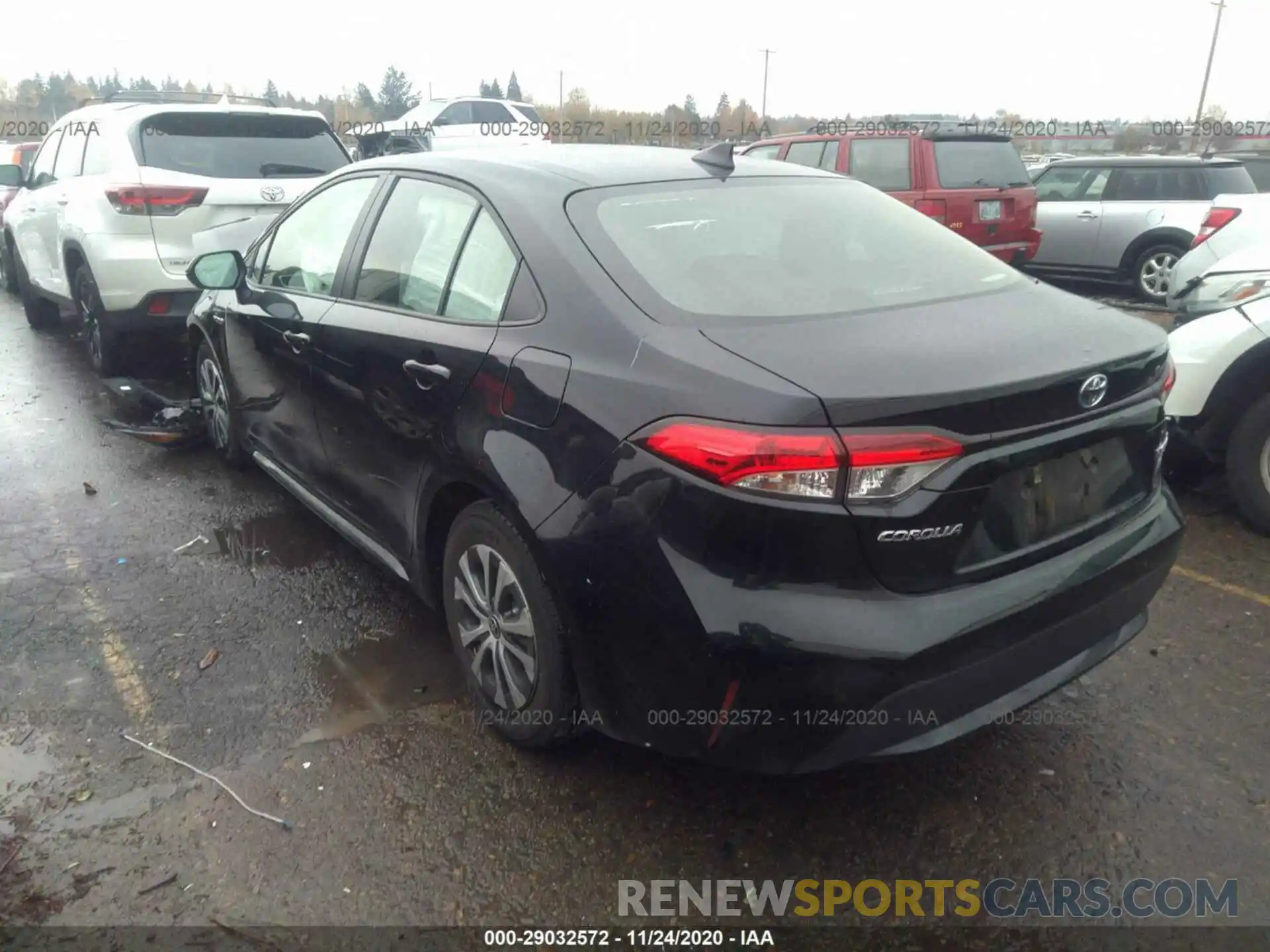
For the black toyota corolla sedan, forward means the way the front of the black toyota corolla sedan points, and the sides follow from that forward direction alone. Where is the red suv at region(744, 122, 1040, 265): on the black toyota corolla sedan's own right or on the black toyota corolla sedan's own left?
on the black toyota corolla sedan's own right

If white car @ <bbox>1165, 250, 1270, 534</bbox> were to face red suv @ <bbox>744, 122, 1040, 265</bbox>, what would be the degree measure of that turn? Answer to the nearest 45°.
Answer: approximately 45° to its right

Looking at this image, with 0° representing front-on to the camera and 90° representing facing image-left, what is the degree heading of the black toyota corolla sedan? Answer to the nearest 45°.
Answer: approximately 135°

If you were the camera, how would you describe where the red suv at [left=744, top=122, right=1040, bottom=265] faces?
facing away from the viewer and to the left of the viewer

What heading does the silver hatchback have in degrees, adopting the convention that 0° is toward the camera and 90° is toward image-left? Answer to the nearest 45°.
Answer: approximately 90°

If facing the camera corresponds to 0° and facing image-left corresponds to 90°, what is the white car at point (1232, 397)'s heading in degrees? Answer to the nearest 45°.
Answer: approximately 90°

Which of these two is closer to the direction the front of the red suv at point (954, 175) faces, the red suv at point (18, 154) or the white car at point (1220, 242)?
the red suv
